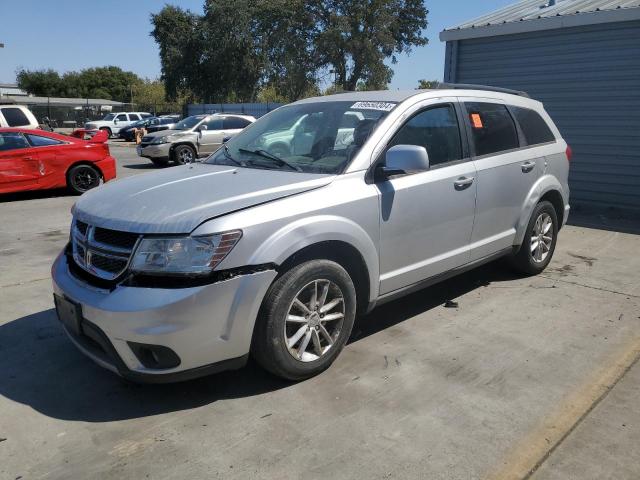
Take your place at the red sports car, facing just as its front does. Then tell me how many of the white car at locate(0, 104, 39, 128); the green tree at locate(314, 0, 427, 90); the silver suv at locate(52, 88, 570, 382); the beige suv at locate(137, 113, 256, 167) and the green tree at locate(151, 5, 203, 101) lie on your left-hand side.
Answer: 1

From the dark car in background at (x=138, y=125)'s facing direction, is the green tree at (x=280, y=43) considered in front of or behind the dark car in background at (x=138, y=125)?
behind

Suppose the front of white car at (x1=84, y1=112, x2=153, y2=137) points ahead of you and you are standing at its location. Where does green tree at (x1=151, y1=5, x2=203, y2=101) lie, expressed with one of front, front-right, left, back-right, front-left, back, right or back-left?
back

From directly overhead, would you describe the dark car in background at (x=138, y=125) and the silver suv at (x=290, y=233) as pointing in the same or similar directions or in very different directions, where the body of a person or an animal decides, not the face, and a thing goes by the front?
same or similar directions

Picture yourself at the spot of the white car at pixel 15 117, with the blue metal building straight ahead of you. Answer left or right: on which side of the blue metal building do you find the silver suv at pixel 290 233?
right

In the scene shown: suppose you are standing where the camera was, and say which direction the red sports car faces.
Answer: facing to the left of the viewer

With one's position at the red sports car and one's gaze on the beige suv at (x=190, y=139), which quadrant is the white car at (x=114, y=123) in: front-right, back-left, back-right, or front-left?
front-left

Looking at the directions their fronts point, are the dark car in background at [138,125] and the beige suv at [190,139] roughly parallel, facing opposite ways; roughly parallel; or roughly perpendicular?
roughly parallel

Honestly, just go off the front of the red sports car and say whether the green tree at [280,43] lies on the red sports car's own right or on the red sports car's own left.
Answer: on the red sports car's own right

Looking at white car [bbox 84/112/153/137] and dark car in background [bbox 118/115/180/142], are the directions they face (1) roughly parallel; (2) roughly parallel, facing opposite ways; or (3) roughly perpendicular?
roughly parallel

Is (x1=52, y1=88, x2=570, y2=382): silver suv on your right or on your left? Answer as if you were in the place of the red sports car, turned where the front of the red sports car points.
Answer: on your left

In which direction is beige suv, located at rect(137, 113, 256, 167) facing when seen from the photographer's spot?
facing the viewer and to the left of the viewer

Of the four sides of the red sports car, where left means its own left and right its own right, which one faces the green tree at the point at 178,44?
right
